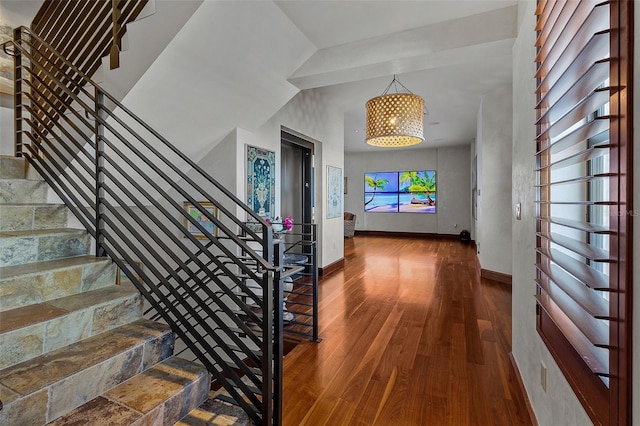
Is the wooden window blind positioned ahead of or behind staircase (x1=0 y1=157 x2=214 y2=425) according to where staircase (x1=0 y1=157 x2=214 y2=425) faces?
ahead

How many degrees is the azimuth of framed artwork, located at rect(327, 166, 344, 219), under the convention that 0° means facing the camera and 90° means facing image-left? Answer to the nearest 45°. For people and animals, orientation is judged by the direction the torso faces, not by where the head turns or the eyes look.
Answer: approximately 315°

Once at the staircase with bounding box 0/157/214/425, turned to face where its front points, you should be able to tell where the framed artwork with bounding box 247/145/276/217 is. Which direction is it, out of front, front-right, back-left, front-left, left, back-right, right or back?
left

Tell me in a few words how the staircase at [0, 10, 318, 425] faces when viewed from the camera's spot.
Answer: facing the viewer and to the right of the viewer

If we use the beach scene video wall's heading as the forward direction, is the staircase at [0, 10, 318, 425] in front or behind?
in front

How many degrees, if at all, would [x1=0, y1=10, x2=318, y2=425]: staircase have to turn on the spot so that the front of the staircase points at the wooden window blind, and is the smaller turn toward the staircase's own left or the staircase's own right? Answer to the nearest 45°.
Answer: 0° — it already faces it

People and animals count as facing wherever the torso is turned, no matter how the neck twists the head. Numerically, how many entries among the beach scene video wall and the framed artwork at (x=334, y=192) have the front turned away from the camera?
0

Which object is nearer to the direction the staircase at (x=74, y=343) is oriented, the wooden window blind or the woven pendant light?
the wooden window blind

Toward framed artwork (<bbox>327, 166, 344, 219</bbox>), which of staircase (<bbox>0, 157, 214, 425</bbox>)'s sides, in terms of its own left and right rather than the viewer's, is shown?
left

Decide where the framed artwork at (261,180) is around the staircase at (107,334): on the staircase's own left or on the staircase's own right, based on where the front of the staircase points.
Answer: on the staircase's own left

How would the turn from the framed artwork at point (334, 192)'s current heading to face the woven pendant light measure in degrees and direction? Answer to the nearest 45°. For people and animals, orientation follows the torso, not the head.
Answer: approximately 45° to its right

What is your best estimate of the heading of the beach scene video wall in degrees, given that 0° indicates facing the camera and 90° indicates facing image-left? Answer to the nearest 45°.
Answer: approximately 0°

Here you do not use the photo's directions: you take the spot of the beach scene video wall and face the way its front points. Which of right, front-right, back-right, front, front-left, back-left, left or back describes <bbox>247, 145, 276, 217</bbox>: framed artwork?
front

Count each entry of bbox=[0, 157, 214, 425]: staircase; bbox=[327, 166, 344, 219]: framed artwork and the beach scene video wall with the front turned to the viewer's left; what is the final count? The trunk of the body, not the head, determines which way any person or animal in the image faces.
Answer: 0

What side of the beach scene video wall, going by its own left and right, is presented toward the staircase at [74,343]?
front

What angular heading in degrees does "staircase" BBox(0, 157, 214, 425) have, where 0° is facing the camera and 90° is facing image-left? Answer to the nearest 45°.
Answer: approximately 315°

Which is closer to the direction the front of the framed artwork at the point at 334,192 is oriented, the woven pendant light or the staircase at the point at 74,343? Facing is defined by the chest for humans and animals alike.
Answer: the woven pendant light
